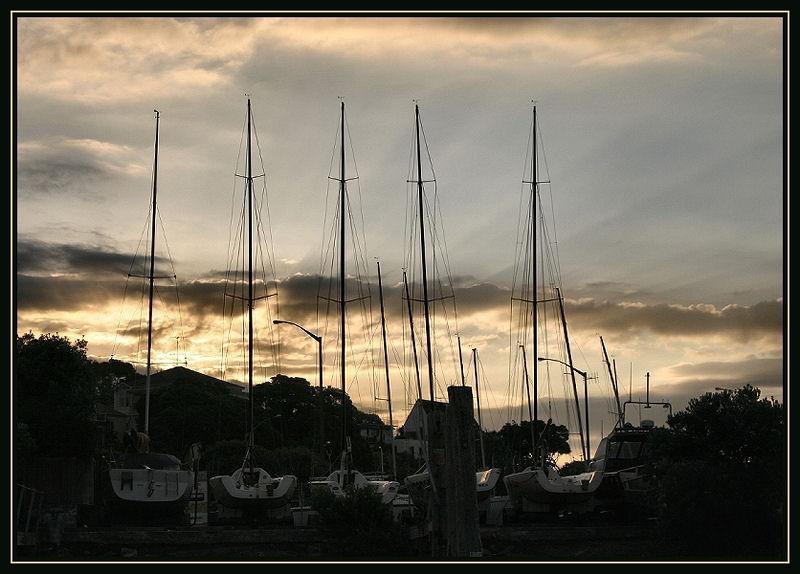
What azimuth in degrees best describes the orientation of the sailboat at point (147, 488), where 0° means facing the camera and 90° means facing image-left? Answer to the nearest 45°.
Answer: approximately 180°

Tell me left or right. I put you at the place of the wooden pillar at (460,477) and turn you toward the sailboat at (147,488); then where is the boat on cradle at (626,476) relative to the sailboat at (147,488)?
right

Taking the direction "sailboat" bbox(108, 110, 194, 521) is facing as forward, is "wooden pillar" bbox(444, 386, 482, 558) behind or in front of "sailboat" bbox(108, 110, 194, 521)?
behind

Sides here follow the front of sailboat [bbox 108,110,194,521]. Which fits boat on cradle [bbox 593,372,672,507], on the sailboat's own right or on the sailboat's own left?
on the sailboat's own right

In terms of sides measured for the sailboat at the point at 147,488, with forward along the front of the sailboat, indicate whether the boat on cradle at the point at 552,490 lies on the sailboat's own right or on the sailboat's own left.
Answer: on the sailboat's own right
